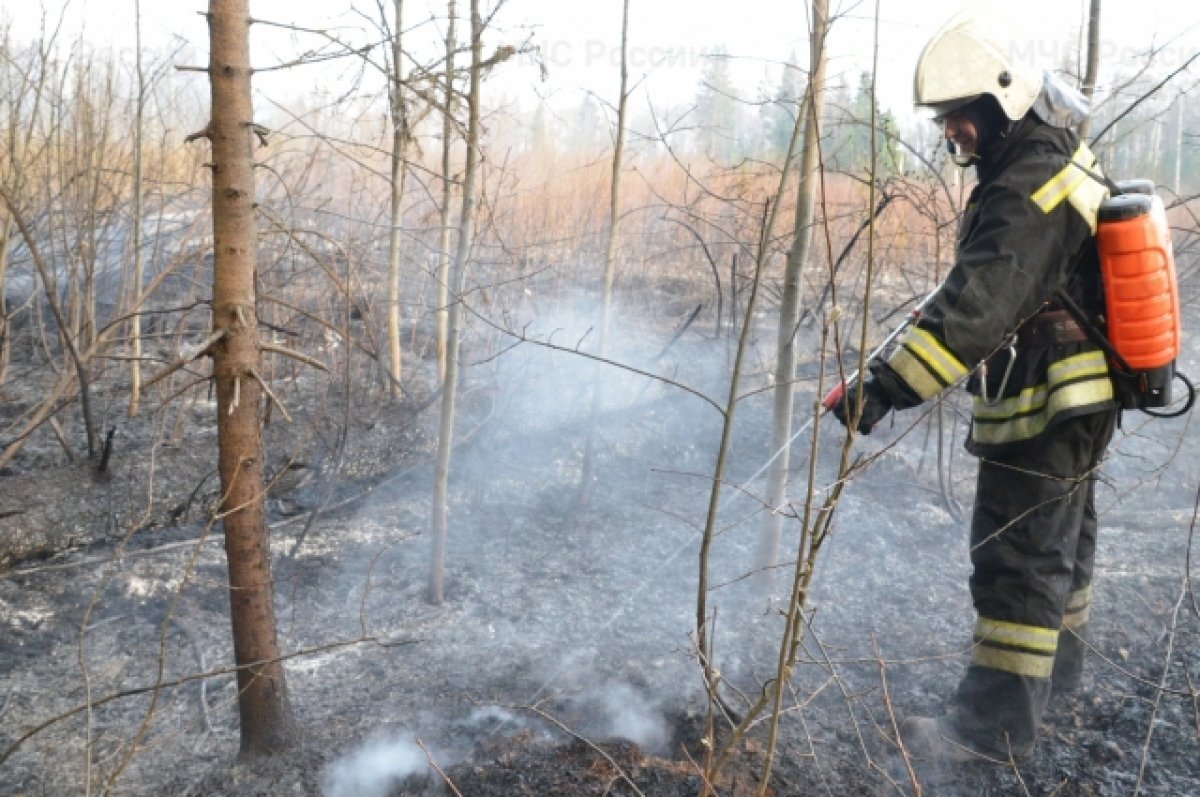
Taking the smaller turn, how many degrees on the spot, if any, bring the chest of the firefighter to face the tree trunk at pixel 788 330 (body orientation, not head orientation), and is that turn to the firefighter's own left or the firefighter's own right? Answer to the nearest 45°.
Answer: approximately 45° to the firefighter's own right

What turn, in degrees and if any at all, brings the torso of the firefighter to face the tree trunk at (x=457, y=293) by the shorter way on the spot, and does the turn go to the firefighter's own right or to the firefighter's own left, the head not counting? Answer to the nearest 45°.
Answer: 0° — they already face it

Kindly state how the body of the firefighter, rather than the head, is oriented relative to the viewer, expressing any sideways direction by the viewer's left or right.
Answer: facing to the left of the viewer

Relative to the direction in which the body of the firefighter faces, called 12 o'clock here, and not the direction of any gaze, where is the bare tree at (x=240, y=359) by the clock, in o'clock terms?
The bare tree is roughly at 11 o'clock from the firefighter.
